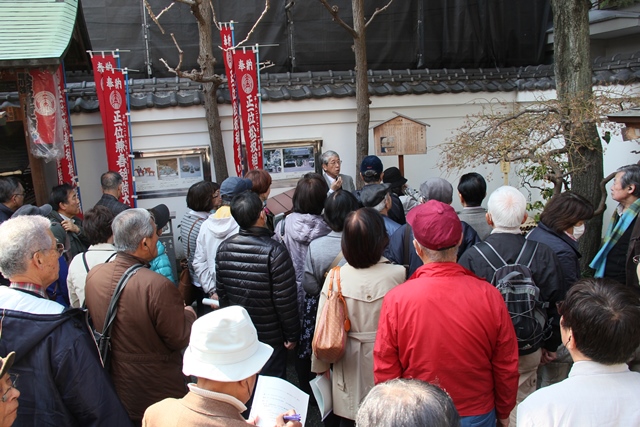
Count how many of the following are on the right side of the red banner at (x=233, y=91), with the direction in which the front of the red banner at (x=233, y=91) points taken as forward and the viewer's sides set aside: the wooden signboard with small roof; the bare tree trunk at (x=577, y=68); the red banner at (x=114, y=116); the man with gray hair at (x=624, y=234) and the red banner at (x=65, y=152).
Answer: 2

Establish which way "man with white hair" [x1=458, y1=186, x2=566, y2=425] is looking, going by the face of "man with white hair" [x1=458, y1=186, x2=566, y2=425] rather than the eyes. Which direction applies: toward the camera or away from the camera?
away from the camera

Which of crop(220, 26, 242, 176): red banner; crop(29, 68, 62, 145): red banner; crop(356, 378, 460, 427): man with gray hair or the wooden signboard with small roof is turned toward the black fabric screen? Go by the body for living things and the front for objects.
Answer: the man with gray hair

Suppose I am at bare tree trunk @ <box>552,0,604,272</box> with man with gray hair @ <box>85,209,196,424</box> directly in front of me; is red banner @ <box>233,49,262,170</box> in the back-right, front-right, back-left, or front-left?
front-right

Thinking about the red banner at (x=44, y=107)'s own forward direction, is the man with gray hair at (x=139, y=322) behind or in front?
in front

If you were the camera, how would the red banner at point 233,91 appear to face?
facing the viewer

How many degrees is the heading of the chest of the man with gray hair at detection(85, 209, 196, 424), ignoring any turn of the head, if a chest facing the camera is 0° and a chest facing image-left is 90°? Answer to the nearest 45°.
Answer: approximately 225°

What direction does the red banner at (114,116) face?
toward the camera

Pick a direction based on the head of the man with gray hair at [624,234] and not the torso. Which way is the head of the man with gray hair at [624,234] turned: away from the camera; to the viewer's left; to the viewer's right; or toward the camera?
to the viewer's left

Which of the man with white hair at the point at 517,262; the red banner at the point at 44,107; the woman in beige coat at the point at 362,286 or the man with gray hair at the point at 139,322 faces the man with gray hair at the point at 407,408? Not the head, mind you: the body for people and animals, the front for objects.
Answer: the red banner

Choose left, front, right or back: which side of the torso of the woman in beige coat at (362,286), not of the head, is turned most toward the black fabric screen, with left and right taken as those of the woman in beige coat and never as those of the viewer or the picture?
front

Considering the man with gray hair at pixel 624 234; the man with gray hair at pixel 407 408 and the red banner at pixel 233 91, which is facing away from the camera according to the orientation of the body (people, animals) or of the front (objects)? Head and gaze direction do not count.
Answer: the man with gray hair at pixel 407 408

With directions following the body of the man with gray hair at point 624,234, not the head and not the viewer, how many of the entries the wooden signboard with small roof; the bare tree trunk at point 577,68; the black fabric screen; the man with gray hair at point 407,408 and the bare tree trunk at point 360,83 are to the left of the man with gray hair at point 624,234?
1

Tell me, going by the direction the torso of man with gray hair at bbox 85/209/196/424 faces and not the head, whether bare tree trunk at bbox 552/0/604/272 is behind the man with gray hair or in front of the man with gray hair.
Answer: in front

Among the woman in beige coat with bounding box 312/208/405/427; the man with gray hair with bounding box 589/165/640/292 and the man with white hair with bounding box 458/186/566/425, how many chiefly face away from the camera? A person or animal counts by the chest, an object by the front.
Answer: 2

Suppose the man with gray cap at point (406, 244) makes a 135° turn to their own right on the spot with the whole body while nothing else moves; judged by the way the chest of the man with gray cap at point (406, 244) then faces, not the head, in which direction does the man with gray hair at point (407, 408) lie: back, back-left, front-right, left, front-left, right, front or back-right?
front-right

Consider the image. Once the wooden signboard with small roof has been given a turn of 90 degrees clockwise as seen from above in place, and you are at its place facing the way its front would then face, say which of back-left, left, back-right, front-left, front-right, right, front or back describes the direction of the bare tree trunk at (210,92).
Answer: front

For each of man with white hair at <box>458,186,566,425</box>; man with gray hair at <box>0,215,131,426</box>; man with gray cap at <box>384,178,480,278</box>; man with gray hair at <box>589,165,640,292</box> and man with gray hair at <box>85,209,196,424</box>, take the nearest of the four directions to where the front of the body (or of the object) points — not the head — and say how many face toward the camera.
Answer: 0

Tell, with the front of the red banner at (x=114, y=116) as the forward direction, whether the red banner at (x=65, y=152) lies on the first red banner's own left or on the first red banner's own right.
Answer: on the first red banner's own right

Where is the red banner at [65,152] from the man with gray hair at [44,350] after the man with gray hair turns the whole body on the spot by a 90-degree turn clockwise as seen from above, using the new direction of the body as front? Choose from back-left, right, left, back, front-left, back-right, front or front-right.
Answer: back-left

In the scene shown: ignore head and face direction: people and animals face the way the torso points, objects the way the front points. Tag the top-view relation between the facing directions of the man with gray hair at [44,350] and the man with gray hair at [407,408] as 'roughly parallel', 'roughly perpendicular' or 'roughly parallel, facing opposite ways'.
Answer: roughly parallel

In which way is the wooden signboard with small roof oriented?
toward the camera

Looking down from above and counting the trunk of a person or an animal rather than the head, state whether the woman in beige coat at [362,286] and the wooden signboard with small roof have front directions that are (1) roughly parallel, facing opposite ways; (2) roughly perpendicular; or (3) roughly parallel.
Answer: roughly parallel, facing opposite ways
